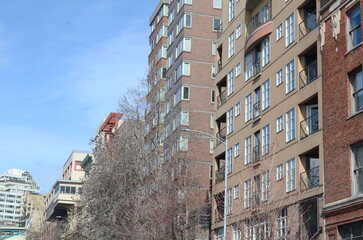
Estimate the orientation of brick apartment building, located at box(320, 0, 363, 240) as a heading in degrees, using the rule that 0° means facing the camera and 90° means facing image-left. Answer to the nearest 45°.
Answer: approximately 45°

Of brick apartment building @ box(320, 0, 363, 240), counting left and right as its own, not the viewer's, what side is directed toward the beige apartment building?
right

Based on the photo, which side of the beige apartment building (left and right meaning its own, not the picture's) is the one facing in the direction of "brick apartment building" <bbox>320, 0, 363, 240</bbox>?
left

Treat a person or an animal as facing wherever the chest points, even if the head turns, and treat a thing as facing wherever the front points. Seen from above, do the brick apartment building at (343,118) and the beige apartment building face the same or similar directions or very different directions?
same or similar directions

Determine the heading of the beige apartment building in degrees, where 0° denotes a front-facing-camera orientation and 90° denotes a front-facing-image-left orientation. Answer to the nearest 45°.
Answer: approximately 45°

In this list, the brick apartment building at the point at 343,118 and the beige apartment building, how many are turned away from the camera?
0
